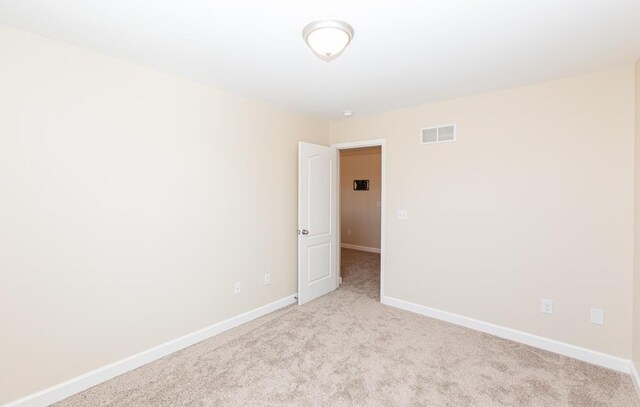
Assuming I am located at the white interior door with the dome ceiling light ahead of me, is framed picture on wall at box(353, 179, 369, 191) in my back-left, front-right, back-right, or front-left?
back-left

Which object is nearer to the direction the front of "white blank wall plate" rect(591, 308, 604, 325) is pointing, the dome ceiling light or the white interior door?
the dome ceiling light

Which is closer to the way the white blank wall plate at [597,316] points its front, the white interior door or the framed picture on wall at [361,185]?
the white interior door

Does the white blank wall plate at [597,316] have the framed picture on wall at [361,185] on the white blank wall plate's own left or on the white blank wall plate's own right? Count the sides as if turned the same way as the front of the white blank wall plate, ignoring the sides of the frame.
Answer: on the white blank wall plate's own right
